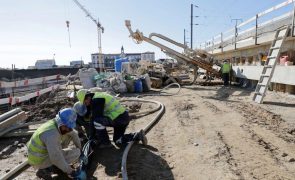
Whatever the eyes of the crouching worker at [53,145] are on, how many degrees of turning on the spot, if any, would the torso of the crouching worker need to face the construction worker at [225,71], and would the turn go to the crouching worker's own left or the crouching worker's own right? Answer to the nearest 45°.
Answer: approximately 45° to the crouching worker's own left

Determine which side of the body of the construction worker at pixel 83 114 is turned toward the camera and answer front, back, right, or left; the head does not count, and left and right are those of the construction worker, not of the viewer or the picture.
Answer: left

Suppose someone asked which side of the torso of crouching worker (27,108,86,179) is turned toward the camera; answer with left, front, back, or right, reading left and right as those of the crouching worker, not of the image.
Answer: right

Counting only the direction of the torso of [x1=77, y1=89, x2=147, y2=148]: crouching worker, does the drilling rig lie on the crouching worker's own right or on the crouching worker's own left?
on the crouching worker's own right

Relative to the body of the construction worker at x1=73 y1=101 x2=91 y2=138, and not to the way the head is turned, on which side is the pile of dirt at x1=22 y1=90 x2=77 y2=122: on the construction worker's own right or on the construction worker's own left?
on the construction worker's own right

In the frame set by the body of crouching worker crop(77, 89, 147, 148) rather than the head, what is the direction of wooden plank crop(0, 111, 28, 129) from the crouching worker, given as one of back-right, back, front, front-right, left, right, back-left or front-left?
front-right

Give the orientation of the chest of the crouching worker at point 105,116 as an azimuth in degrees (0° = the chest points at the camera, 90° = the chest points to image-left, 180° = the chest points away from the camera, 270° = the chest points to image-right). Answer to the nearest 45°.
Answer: approximately 90°

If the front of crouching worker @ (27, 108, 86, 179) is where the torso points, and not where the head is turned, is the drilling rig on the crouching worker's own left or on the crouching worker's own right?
on the crouching worker's own left
